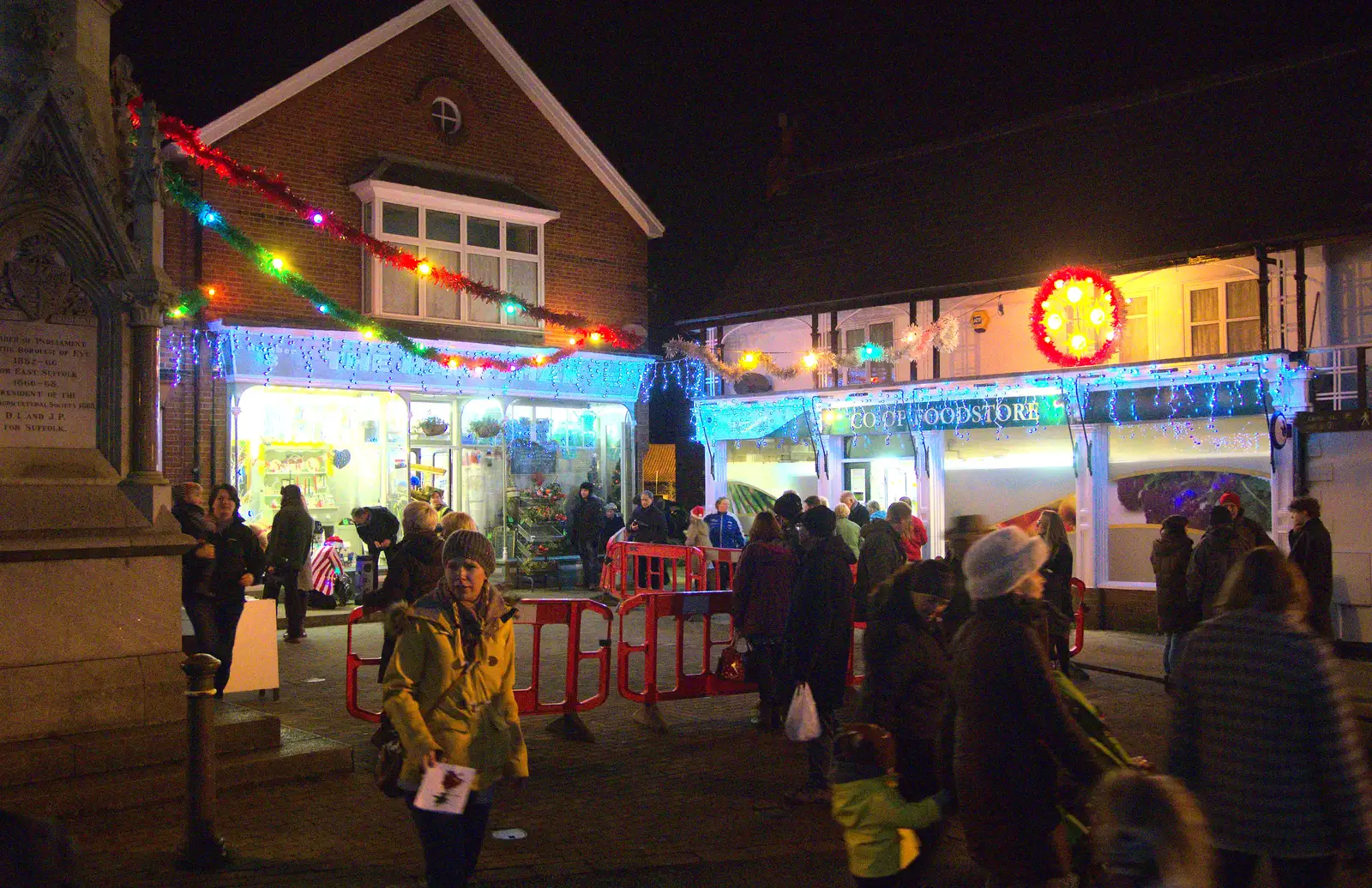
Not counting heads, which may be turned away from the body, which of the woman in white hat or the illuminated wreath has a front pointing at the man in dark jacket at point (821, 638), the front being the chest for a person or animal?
the illuminated wreath

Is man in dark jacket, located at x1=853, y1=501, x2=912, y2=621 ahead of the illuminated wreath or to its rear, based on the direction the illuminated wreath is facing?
ahead

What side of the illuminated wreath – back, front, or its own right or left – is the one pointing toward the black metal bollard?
front

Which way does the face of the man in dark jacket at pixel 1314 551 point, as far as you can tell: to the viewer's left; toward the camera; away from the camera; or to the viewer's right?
to the viewer's left

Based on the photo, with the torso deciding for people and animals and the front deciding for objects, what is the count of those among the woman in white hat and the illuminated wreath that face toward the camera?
1

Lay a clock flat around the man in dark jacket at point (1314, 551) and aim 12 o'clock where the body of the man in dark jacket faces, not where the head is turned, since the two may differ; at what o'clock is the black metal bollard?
The black metal bollard is roughly at 10 o'clock from the man in dark jacket.

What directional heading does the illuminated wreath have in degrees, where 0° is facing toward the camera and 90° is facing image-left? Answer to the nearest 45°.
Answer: approximately 0°

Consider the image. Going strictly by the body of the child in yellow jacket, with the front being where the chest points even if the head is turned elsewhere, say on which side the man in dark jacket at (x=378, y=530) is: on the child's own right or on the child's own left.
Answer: on the child's own left

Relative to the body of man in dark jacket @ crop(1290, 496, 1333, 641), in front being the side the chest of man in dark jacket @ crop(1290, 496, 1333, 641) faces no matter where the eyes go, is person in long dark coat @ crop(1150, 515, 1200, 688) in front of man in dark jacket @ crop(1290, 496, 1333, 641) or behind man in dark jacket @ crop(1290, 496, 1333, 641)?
in front

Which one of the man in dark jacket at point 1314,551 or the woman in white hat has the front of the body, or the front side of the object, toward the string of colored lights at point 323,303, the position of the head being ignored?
the man in dark jacket
